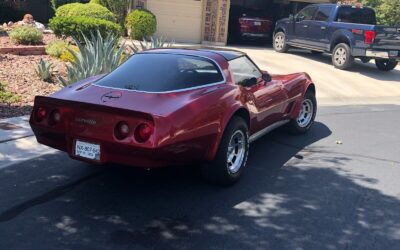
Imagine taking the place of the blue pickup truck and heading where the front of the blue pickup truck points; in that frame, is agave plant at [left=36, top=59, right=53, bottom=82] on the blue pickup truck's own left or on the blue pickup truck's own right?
on the blue pickup truck's own left

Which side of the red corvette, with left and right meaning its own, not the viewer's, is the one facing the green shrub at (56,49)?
left

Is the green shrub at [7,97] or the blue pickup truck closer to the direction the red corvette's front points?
the blue pickup truck

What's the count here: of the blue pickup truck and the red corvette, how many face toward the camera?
0

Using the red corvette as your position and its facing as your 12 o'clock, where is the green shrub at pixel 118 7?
The green shrub is roughly at 10 o'clock from the red corvette.

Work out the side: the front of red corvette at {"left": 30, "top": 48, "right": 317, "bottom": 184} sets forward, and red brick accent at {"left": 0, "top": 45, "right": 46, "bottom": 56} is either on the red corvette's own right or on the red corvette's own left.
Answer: on the red corvette's own left

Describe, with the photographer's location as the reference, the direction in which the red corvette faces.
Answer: facing away from the viewer and to the right of the viewer

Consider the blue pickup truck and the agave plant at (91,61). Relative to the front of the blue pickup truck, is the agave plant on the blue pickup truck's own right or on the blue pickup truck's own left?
on the blue pickup truck's own left

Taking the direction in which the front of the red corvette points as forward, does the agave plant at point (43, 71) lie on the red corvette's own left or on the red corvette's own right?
on the red corvette's own left
